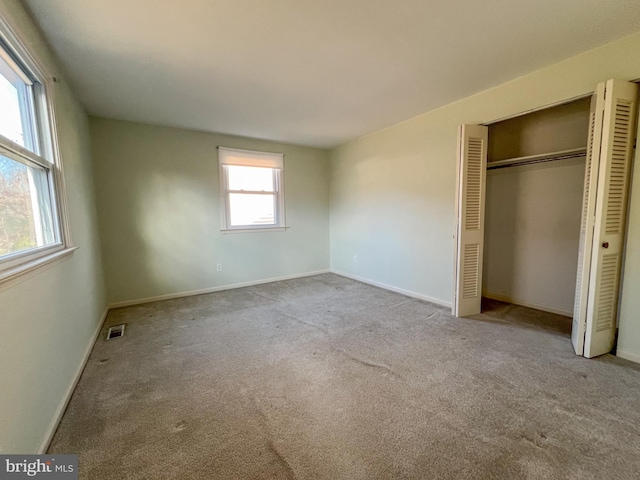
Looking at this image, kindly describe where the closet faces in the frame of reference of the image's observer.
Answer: facing the viewer and to the left of the viewer

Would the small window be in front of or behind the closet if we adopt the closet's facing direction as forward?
in front

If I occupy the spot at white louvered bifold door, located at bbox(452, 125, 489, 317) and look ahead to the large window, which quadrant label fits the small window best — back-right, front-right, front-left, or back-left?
front-right

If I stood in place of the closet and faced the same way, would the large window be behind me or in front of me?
in front
